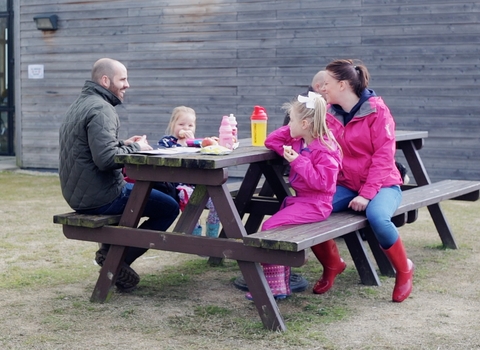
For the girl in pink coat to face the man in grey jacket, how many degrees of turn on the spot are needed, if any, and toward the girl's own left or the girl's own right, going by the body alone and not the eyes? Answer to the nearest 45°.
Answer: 0° — they already face them

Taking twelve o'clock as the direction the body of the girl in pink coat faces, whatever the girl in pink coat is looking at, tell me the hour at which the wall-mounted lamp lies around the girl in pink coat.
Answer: The wall-mounted lamp is roughly at 2 o'clock from the girl in pink coat.

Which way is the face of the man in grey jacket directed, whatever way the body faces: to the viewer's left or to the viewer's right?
to the viewer's right

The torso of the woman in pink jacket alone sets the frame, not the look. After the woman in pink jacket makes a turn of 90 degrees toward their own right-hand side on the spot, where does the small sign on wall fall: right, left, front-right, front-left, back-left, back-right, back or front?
front

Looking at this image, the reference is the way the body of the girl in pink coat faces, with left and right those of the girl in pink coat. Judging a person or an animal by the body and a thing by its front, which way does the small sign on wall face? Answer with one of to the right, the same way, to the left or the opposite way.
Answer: to the left

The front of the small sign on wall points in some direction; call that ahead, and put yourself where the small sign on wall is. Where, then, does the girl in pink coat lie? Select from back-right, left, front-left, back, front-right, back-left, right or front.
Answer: front

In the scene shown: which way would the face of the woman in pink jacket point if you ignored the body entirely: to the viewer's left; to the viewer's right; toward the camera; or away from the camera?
to the viewer's left

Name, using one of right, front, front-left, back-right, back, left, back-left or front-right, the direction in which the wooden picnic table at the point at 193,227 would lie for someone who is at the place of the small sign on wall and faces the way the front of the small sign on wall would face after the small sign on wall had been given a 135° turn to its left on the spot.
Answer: back-right

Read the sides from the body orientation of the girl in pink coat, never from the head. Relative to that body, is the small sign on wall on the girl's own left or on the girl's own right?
on the girl's own right

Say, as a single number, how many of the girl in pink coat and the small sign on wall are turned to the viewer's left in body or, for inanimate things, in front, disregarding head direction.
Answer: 1

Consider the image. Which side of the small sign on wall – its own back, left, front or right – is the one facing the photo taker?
front

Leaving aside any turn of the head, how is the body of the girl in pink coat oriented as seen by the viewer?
to the viewer's left
